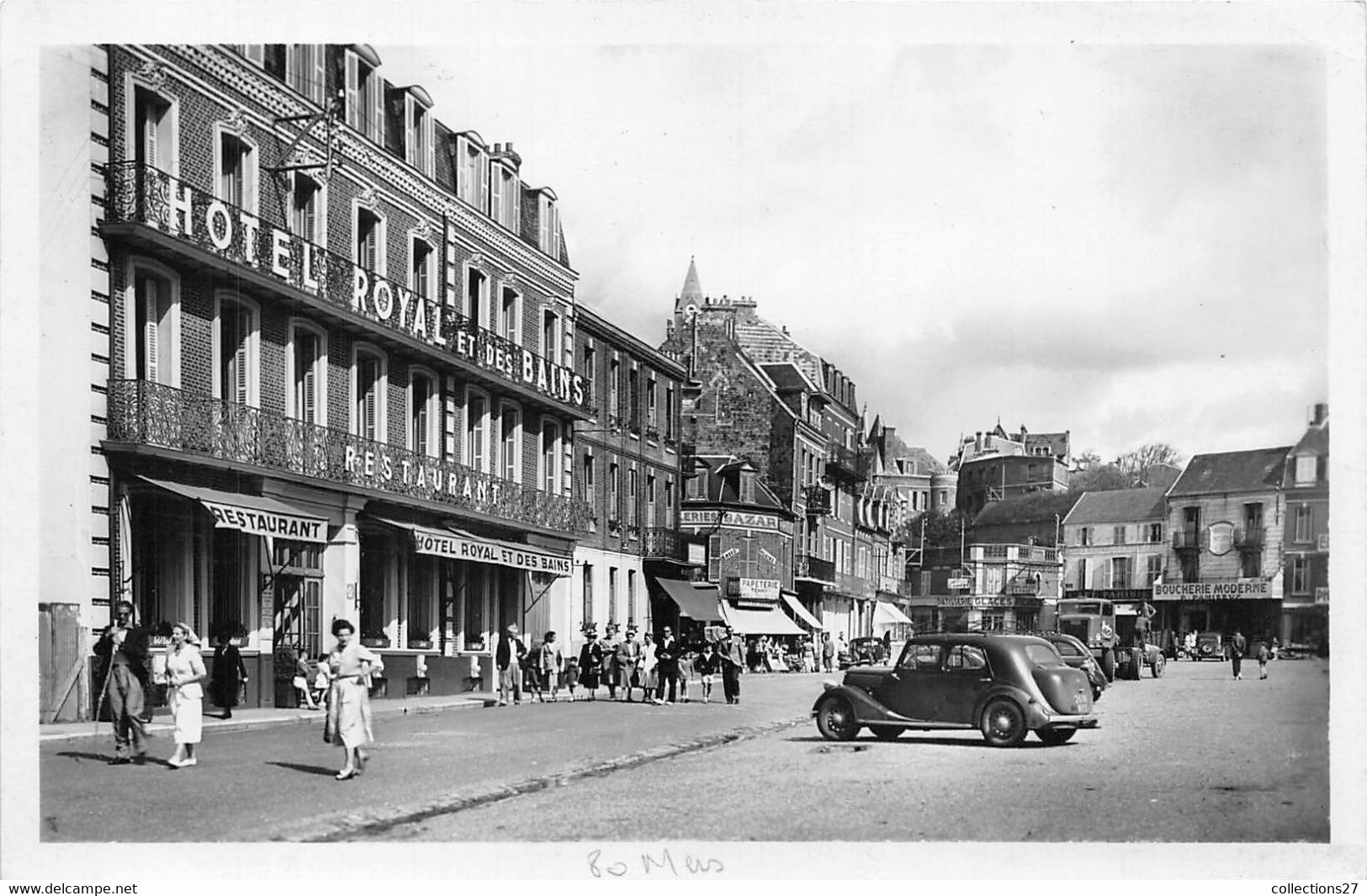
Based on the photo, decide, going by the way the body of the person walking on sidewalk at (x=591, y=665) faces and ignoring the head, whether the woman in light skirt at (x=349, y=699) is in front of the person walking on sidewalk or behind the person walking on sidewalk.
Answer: in front

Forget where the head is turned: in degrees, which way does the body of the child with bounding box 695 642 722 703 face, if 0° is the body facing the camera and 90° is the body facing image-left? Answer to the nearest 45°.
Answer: approximately 0°

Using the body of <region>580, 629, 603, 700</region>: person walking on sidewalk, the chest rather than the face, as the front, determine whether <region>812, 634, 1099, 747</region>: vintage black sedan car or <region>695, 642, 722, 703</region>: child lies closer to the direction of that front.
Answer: the vintage black sedan car

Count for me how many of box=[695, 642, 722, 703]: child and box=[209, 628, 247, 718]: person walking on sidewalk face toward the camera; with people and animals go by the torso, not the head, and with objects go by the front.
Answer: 2

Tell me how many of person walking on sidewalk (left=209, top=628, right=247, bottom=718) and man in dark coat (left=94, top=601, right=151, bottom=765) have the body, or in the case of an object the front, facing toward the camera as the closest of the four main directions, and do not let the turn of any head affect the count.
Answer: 2

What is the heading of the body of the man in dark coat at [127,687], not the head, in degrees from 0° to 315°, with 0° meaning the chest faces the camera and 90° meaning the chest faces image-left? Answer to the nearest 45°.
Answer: approximately 0°
